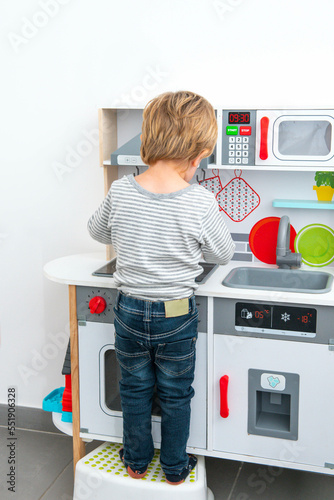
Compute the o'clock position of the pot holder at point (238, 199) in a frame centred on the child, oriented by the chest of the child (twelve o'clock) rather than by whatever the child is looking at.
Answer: The pot holder is roughly at 1 o'clock from the child.

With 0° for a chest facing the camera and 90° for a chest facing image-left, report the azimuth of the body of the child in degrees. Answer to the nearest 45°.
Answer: approximately 180°

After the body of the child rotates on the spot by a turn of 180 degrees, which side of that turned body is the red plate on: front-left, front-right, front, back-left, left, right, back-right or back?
back-left

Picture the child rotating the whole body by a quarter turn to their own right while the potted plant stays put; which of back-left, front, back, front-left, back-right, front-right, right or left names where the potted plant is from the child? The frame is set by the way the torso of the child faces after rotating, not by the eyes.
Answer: front-left
